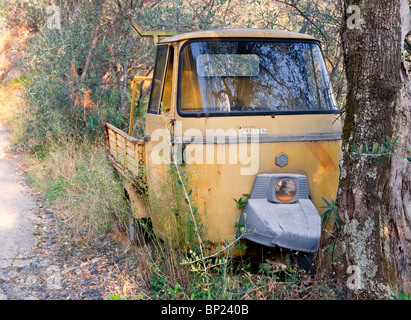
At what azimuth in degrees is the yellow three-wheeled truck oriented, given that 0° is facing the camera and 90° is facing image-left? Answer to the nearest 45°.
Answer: approximately 315°
